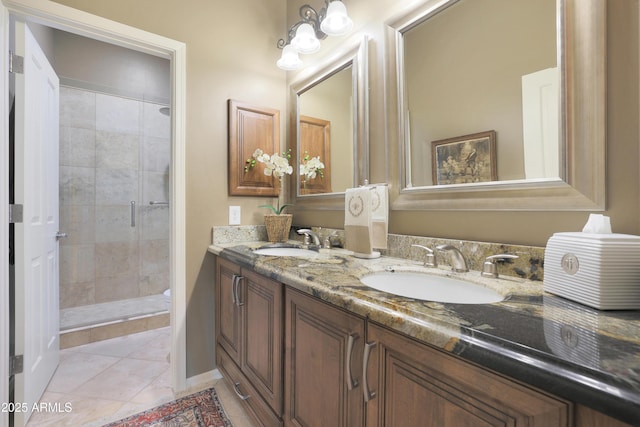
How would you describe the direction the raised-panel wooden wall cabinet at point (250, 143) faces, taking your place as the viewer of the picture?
facing the viewer and to the right of the viewer

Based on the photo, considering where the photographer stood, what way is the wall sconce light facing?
facing the viewer and to the left of the viewer

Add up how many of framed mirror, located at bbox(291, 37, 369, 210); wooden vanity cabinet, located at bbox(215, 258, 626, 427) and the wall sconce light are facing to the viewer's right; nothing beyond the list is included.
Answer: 0

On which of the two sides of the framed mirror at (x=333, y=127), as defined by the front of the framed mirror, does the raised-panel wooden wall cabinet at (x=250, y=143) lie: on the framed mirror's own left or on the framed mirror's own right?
on the framed mirror's own right

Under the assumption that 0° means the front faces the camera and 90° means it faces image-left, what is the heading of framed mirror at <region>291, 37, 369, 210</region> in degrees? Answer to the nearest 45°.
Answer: approximately 45°

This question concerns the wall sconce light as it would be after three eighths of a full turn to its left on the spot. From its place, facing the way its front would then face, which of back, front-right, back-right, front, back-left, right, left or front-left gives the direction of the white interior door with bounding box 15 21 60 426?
back

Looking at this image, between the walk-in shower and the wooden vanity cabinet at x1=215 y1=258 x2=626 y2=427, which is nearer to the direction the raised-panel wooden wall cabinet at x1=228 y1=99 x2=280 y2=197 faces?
the wooden vanity cabinet

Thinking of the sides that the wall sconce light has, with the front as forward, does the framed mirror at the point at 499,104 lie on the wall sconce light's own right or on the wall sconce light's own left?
on the wall sconce light's own left

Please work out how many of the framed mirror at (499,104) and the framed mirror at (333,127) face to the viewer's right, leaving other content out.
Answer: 0
